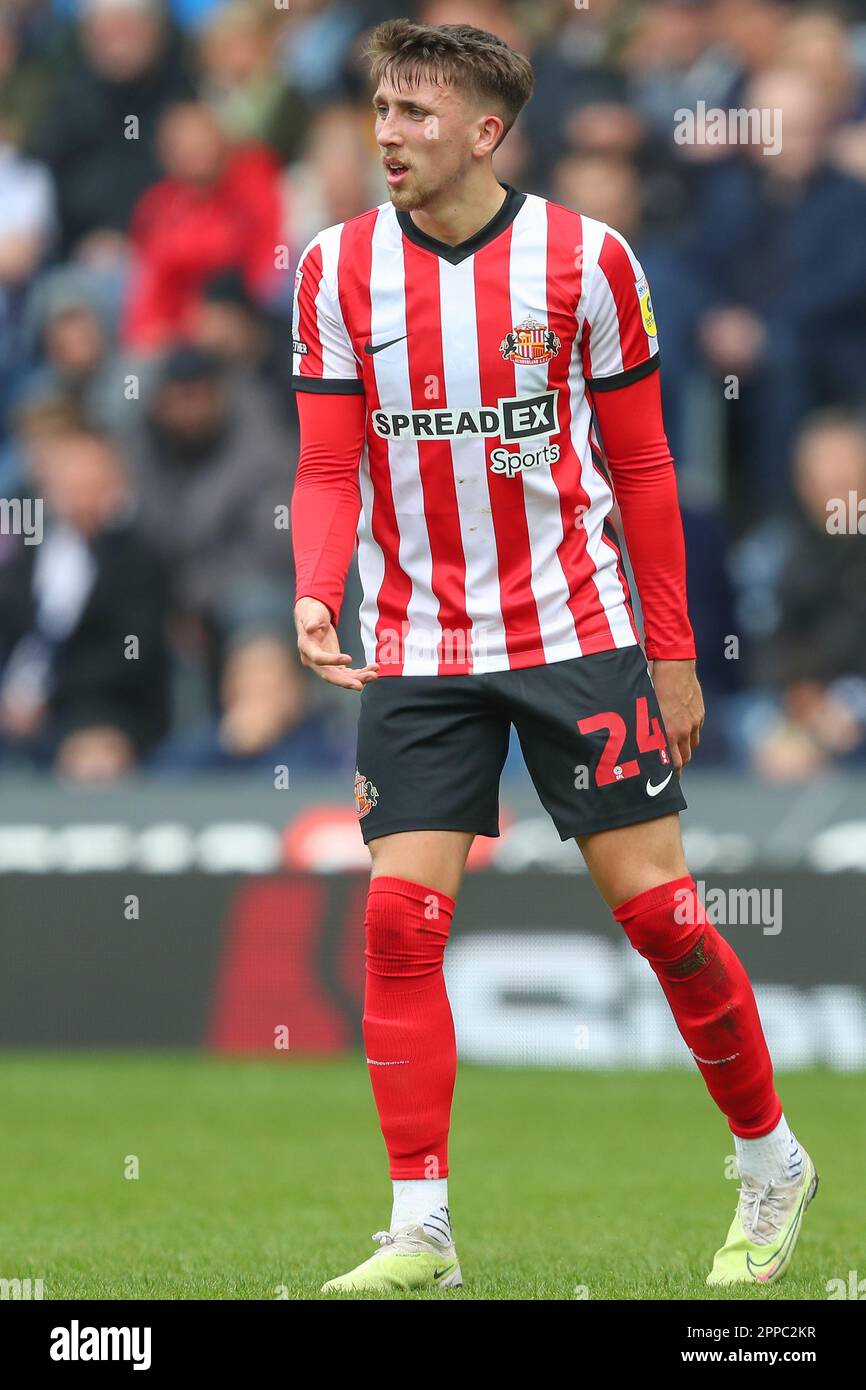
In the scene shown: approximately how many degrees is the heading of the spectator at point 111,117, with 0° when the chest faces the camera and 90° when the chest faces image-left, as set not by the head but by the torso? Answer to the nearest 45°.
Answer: approximately 0°

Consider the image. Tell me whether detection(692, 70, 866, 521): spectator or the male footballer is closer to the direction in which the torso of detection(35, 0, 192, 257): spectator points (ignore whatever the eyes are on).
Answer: the male footballer

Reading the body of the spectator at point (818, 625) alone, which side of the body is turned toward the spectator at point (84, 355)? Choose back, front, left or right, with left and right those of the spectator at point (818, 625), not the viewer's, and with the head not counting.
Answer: right
